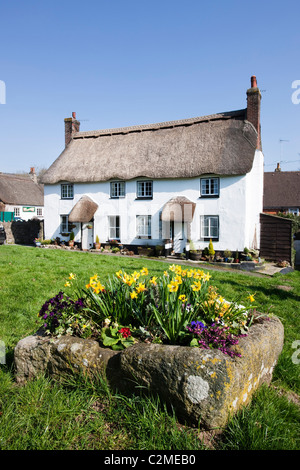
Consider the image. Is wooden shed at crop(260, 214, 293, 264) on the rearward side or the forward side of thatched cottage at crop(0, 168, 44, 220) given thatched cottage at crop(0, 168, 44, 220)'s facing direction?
on the forward side

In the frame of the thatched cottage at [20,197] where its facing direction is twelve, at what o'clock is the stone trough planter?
The stone trough planter is roughly at 12 o'clock from the thatched cottage.

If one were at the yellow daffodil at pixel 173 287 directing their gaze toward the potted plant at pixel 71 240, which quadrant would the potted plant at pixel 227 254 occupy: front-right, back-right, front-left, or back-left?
front-right

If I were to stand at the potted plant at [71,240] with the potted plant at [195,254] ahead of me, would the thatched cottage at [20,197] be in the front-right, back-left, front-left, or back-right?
back-left

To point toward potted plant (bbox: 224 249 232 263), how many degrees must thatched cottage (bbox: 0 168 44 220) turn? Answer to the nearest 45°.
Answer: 0° — it already faces it

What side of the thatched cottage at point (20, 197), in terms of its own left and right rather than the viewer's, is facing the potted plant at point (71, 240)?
front

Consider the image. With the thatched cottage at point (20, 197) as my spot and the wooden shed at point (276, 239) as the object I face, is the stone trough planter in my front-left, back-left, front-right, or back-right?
front-right

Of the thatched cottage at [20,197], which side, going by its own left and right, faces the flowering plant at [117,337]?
front

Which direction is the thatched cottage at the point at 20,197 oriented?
toward the camera
